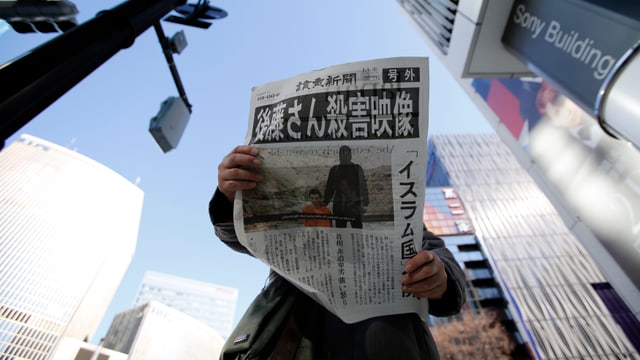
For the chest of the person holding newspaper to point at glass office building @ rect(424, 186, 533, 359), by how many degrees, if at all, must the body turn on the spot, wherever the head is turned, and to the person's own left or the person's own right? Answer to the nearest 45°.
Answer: approximately 180°

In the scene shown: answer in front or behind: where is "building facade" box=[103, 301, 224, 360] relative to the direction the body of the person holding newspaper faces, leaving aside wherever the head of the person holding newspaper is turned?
behind

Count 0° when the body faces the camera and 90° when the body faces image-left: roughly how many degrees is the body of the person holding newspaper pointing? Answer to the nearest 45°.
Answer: approximately 0°

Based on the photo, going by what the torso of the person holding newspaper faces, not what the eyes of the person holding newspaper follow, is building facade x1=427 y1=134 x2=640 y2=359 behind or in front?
behind
